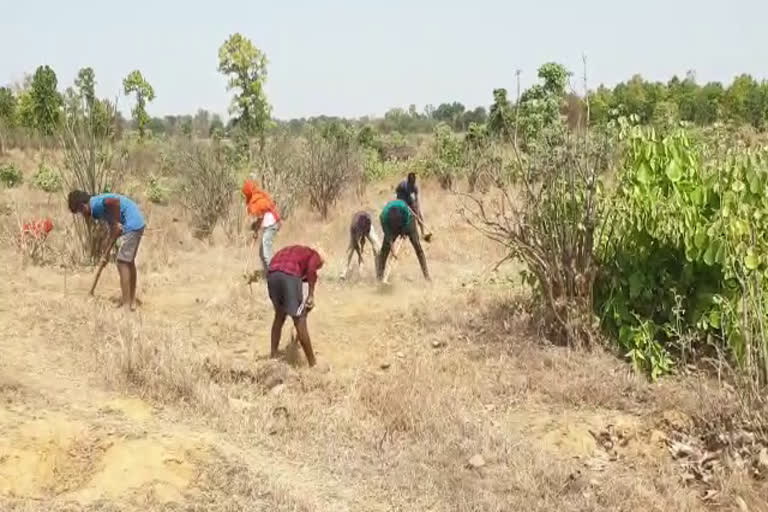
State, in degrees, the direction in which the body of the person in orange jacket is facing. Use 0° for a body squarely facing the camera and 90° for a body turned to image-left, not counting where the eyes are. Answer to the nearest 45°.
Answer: approximately 90°

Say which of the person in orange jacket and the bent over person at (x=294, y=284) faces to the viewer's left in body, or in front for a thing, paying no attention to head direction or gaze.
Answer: the person in orange jacket

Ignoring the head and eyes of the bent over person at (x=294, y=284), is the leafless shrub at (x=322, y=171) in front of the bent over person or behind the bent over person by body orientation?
in front

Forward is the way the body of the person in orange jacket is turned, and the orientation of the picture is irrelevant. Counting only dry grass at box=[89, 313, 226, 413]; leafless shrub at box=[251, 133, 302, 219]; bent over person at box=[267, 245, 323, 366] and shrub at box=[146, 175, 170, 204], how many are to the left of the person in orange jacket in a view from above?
2

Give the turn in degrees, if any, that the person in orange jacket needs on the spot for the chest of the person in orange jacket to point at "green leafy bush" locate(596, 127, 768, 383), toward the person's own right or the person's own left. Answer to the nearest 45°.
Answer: approximately 135° to the person's own left

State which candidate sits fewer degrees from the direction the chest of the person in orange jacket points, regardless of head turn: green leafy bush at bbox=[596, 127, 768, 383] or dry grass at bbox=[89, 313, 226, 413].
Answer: the dry grass

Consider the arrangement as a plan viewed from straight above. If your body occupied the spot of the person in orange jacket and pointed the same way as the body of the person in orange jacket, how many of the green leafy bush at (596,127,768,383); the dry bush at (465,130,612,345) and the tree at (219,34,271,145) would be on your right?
1

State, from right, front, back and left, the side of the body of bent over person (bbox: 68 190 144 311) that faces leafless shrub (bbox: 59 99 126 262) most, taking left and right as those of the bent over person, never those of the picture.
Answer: right

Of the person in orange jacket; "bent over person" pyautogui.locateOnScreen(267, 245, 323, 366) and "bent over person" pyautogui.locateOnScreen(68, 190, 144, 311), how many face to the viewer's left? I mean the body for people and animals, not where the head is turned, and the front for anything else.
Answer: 2

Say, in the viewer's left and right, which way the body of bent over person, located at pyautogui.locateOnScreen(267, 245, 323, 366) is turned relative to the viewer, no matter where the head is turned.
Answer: facing away from the viewer and to the right of the viewer

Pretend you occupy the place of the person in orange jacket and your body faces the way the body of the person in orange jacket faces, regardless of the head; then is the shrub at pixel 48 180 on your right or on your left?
on your right

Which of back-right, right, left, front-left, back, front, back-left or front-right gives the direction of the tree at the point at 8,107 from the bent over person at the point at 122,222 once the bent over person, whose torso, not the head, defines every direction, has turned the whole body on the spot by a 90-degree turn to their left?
back

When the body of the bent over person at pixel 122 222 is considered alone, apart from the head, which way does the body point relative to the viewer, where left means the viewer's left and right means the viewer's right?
facing to the left of the viewer

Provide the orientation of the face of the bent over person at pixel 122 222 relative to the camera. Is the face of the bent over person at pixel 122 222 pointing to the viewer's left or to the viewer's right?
to the viewer's left
